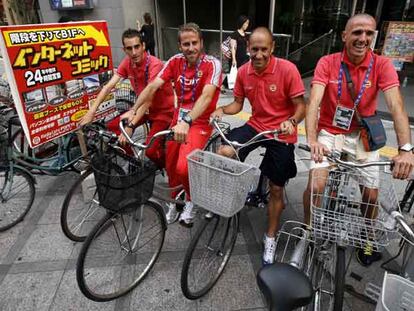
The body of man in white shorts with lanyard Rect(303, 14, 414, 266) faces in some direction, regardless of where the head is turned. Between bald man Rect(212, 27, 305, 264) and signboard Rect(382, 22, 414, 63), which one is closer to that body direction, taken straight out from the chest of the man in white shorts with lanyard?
the bald man

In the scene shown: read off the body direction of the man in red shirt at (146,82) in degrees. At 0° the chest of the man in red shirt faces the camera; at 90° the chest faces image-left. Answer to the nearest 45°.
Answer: approximately 45°

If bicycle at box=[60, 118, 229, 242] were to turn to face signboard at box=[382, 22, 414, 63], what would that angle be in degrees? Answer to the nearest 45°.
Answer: approximately 180°

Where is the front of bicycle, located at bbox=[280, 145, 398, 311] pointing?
toward the camera

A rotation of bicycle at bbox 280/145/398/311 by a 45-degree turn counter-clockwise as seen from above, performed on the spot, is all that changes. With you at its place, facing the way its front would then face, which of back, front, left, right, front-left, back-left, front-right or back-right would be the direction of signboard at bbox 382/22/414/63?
back-left

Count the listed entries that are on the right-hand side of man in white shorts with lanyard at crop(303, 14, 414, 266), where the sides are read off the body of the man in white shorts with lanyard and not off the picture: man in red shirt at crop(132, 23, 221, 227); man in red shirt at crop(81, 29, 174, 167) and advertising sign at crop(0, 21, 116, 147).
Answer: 3

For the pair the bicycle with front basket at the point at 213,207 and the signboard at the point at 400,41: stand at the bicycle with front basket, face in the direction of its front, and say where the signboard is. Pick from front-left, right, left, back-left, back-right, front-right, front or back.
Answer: back

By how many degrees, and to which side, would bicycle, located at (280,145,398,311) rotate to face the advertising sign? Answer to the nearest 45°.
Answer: approximately 90° to its right

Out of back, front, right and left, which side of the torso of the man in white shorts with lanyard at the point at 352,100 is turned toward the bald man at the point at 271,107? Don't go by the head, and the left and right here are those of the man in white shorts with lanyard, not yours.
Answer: right

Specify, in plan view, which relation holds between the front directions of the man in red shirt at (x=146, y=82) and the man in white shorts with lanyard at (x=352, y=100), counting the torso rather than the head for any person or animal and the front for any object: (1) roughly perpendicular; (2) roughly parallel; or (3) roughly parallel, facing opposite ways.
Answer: roughly parallel

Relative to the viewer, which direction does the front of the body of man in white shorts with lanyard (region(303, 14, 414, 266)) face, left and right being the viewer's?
facing the viewer

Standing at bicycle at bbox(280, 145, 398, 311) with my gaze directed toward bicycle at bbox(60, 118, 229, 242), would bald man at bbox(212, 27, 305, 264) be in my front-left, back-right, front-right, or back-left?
front-right

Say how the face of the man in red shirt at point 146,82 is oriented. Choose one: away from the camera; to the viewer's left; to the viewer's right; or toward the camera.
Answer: toward the camera

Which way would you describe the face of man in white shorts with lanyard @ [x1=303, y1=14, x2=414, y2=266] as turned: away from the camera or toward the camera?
toward the camera
